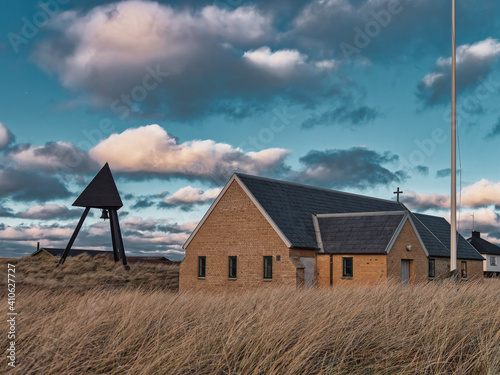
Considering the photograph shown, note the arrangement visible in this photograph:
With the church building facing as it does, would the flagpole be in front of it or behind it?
in front

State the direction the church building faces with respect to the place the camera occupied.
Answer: facing the viewer and to the right of the viewer
